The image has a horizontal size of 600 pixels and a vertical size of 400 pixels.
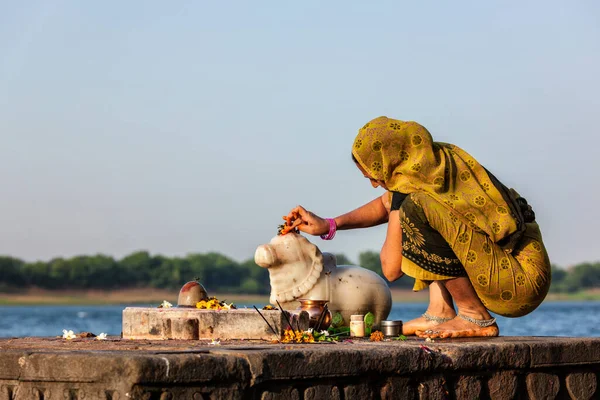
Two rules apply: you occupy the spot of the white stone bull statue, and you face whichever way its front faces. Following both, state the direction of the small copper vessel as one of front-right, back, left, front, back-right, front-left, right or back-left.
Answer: left

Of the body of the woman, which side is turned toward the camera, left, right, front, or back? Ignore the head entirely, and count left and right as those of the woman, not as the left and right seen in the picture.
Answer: left

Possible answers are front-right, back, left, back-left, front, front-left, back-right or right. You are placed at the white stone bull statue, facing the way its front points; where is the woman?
back-left

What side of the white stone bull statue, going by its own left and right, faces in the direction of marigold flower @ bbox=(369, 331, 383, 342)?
left

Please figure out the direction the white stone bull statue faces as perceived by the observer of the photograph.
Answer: facing to the left of the viewer

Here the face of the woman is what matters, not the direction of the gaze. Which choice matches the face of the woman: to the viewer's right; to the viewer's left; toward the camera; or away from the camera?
to the viewer's left

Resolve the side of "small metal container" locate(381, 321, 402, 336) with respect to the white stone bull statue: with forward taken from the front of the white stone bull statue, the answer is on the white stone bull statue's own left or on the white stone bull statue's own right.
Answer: on the white stone bull statue's own left

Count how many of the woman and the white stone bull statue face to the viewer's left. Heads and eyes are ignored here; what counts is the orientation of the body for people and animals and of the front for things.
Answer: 2
